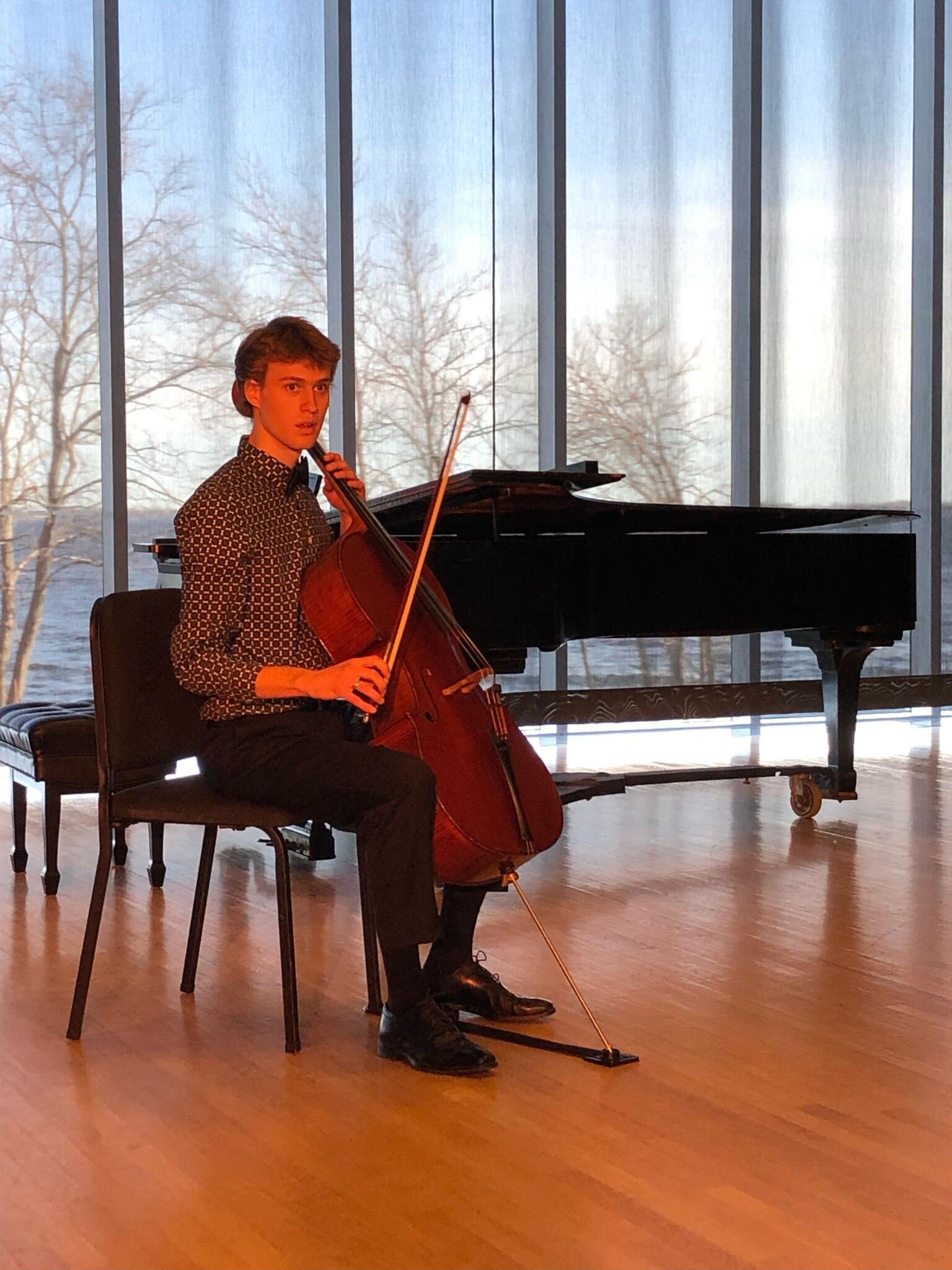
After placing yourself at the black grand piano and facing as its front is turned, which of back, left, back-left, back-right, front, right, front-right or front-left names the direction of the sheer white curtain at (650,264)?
right

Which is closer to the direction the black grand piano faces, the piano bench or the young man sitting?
the piano bench

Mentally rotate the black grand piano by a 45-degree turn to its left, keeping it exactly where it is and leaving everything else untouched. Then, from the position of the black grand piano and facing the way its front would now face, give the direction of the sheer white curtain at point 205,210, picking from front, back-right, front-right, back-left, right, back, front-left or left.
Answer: right

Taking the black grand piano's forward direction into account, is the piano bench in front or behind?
in front

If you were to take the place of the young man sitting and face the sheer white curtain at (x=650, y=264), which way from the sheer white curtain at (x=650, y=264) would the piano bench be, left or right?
left

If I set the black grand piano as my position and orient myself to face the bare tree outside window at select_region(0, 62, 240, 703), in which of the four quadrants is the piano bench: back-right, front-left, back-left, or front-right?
front-left

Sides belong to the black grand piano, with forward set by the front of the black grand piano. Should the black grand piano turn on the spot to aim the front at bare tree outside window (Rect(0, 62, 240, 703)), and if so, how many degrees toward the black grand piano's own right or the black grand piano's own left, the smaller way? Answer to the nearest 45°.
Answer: approximately 45° to the black grand piano's own right

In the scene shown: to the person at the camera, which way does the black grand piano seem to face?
facing to the left of the viewer

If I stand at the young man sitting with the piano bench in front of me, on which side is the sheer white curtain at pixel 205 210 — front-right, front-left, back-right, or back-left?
front-right

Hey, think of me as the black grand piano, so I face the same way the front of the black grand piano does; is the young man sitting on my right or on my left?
on my left
